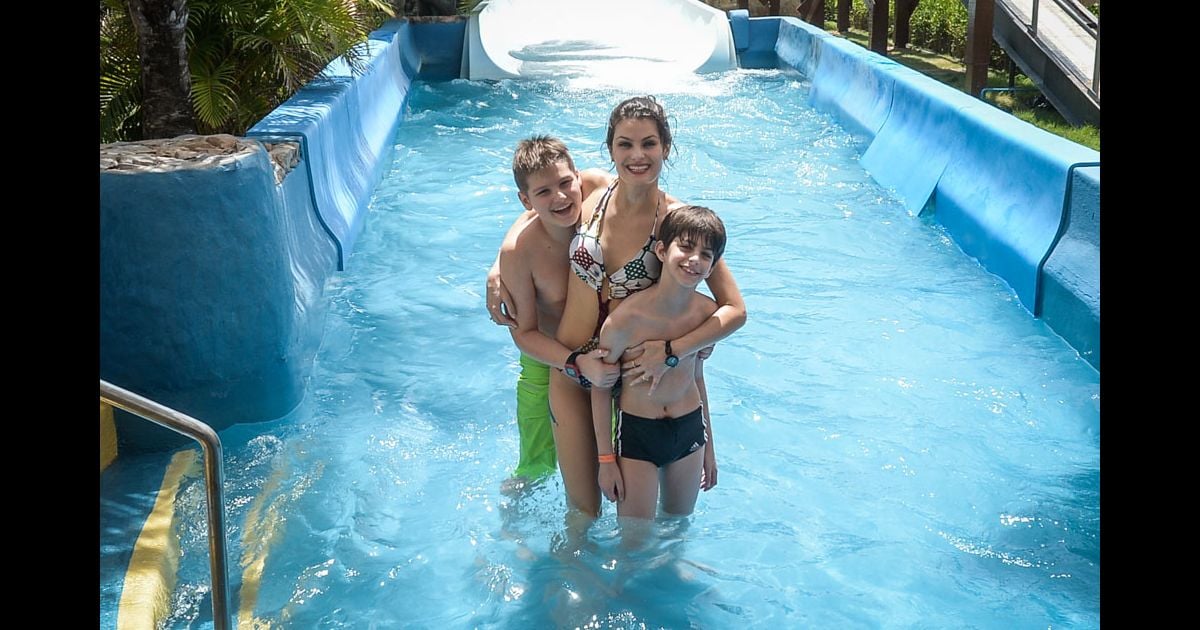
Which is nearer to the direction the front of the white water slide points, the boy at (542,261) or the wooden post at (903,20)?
the boy

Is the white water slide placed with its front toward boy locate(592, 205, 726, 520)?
yes

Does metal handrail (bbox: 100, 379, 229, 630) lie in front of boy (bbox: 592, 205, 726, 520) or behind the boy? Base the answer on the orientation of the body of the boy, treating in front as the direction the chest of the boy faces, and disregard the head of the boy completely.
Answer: in front

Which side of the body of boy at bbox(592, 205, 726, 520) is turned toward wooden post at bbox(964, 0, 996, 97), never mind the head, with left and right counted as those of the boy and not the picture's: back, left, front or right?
back

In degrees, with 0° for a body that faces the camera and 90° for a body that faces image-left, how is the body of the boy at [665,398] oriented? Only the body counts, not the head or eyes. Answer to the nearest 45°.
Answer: approximately 0°

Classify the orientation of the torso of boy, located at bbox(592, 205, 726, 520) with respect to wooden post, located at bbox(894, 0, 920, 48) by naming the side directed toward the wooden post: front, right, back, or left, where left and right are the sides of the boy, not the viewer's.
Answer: back

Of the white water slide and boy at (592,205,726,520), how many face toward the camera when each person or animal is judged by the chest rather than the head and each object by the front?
2

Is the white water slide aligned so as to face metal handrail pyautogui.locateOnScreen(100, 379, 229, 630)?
yes
